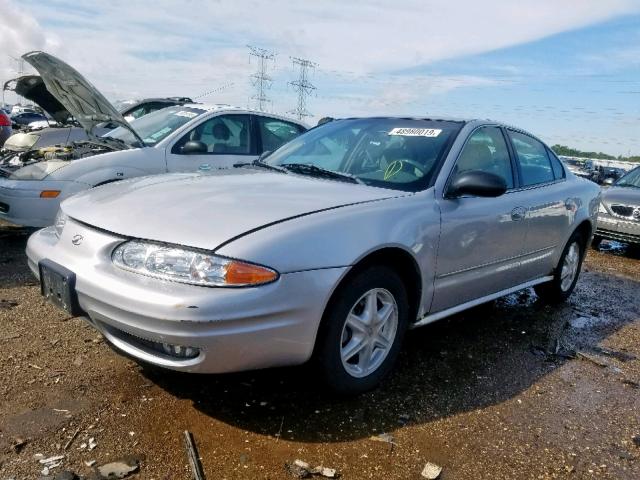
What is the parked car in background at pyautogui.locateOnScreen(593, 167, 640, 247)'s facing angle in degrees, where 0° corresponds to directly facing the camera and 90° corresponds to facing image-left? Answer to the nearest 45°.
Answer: approximately 45°

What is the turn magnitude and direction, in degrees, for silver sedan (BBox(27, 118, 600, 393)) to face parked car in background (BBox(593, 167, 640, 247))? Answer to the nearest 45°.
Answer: approximately 180°

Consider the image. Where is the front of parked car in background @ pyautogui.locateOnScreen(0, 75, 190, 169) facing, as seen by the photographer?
facing the viewer and to the left of the viewer

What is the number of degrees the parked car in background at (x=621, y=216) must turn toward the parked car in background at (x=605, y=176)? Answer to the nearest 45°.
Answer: approximately 135° to its right

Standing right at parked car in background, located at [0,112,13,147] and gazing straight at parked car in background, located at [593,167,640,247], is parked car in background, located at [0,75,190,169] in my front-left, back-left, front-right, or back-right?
front-right

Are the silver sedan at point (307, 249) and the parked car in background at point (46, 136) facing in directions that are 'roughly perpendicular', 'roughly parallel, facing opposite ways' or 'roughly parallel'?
roughly parallel

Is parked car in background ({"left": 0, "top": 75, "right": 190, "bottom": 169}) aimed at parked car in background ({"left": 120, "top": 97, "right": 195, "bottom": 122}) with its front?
no

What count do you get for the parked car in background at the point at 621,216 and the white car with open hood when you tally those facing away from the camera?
0

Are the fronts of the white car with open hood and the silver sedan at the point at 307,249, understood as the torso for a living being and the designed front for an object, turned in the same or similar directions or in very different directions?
same or similar directions

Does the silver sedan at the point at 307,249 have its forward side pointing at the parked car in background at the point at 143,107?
no

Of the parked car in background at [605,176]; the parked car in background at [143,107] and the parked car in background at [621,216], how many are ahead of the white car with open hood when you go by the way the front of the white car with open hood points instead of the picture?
0

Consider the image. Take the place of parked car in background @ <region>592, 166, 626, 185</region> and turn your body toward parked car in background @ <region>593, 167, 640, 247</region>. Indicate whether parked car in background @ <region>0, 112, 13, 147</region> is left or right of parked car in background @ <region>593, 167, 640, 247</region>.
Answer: right

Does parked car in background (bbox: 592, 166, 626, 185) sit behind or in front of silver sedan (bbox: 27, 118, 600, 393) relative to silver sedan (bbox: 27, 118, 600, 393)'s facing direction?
behind

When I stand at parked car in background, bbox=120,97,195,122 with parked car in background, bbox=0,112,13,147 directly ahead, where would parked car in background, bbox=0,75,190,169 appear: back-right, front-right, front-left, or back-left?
front-left
